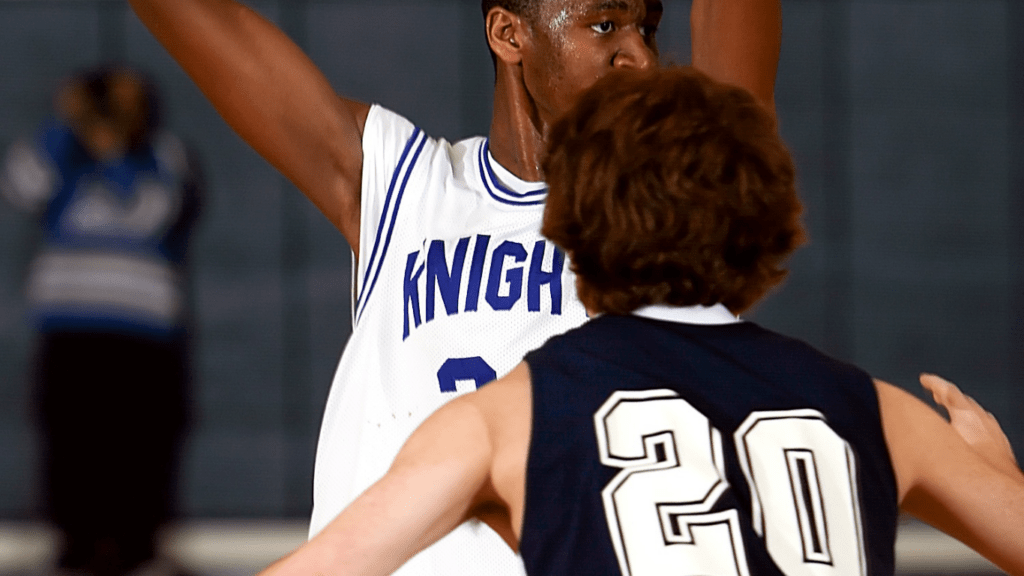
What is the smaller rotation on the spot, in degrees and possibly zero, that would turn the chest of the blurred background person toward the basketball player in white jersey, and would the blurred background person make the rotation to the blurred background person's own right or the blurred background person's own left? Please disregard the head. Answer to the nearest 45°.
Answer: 0° — they already face them

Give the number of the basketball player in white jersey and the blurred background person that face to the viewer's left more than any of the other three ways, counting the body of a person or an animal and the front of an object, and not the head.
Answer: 0

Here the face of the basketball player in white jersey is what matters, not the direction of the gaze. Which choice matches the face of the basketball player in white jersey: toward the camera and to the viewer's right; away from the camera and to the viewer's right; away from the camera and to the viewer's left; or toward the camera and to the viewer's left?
toward the camera and to the viewer's right

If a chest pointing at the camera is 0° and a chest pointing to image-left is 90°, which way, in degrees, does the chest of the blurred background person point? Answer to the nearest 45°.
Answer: approximately 0°

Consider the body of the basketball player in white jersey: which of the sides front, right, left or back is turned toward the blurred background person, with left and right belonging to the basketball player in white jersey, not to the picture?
back

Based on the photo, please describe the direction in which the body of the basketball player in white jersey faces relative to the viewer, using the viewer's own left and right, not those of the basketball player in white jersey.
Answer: facing the viewer and to the right of the viewer
